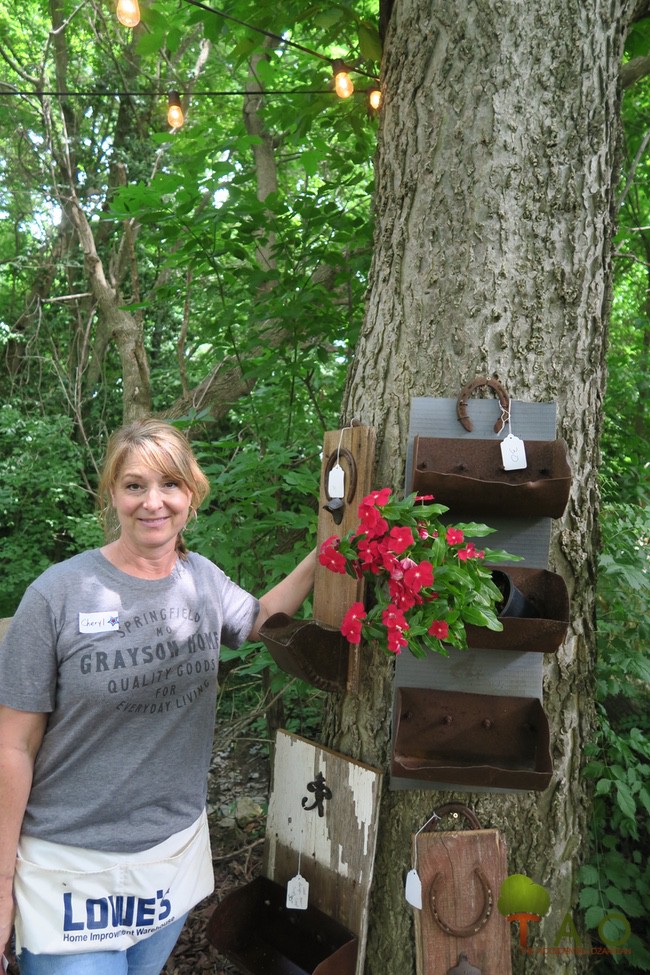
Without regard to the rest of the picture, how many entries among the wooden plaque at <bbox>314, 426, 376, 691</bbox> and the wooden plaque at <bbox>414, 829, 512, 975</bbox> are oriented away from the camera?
0

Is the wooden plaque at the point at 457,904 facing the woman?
no

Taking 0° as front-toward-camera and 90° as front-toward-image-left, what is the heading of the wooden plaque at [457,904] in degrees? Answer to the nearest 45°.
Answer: approximately 0°

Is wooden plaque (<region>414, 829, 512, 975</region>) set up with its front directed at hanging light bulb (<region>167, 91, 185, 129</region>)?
no

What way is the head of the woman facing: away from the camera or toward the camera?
toward the camera
